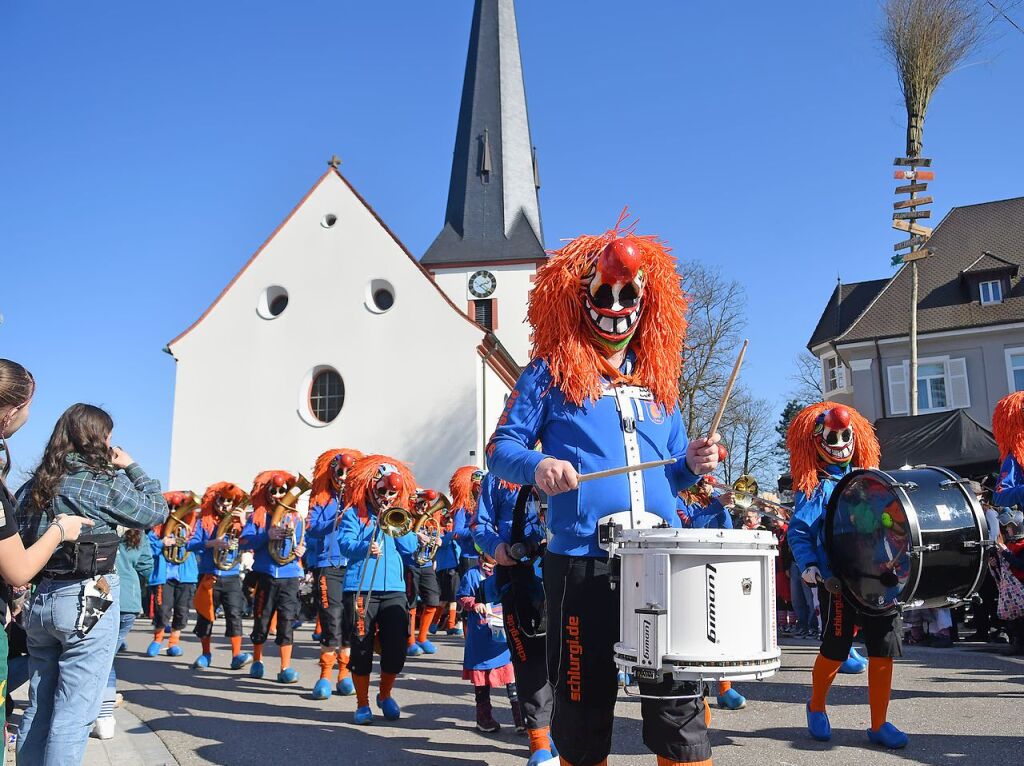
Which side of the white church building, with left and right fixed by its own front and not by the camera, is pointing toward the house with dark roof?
left

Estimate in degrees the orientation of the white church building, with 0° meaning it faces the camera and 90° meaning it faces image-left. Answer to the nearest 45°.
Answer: approximately 0°
